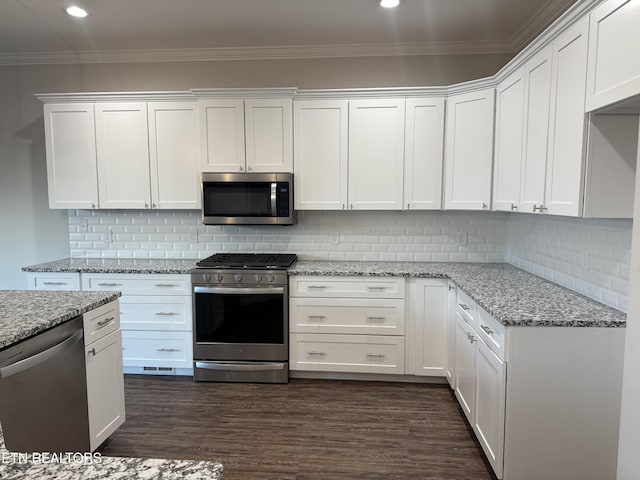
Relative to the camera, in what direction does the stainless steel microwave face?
facing the viewer

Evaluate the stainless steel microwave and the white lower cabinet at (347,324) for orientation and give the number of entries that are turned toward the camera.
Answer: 2

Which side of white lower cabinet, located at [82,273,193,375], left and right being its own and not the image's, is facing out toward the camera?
front

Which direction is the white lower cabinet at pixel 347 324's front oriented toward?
toward the camera

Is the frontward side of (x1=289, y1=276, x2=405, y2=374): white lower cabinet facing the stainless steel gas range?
no

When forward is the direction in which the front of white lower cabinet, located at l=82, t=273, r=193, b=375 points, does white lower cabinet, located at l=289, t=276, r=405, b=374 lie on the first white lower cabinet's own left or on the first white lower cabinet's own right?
on the first white lower cabinet's own left

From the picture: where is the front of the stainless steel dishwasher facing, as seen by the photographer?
facing the viewer and to the right of the viewer

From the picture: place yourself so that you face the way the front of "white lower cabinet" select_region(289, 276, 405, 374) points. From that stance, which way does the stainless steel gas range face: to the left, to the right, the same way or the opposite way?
the same way

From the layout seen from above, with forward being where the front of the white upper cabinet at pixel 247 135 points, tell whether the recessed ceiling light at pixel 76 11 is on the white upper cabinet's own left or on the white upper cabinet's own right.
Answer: on the white upper cabinet's own right

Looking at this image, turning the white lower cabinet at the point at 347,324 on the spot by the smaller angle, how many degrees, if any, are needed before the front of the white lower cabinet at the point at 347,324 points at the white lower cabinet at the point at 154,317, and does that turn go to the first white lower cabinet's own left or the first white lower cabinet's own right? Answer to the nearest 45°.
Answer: approximately 90° to the first white lower cabinet's own right

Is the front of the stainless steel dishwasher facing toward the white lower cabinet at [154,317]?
no

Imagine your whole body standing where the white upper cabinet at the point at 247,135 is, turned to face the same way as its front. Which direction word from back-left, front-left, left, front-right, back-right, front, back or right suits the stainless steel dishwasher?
front-right

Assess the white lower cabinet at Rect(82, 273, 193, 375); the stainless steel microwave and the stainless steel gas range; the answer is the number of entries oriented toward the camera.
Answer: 3

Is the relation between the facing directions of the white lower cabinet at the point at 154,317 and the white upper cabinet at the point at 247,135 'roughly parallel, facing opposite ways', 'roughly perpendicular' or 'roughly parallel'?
roughly parallel

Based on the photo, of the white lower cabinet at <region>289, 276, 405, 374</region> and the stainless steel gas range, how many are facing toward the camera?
2

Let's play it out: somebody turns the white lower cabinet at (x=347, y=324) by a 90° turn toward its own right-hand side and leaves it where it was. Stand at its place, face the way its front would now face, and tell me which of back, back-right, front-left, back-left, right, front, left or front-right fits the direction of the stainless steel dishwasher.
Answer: front-left

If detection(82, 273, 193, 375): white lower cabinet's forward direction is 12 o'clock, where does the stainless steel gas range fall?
The stainless steel gas range is roughly at 10 o'clock from the white lower cabinet.

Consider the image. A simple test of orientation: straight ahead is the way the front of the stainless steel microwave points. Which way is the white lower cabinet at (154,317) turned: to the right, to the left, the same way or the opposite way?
the same way
